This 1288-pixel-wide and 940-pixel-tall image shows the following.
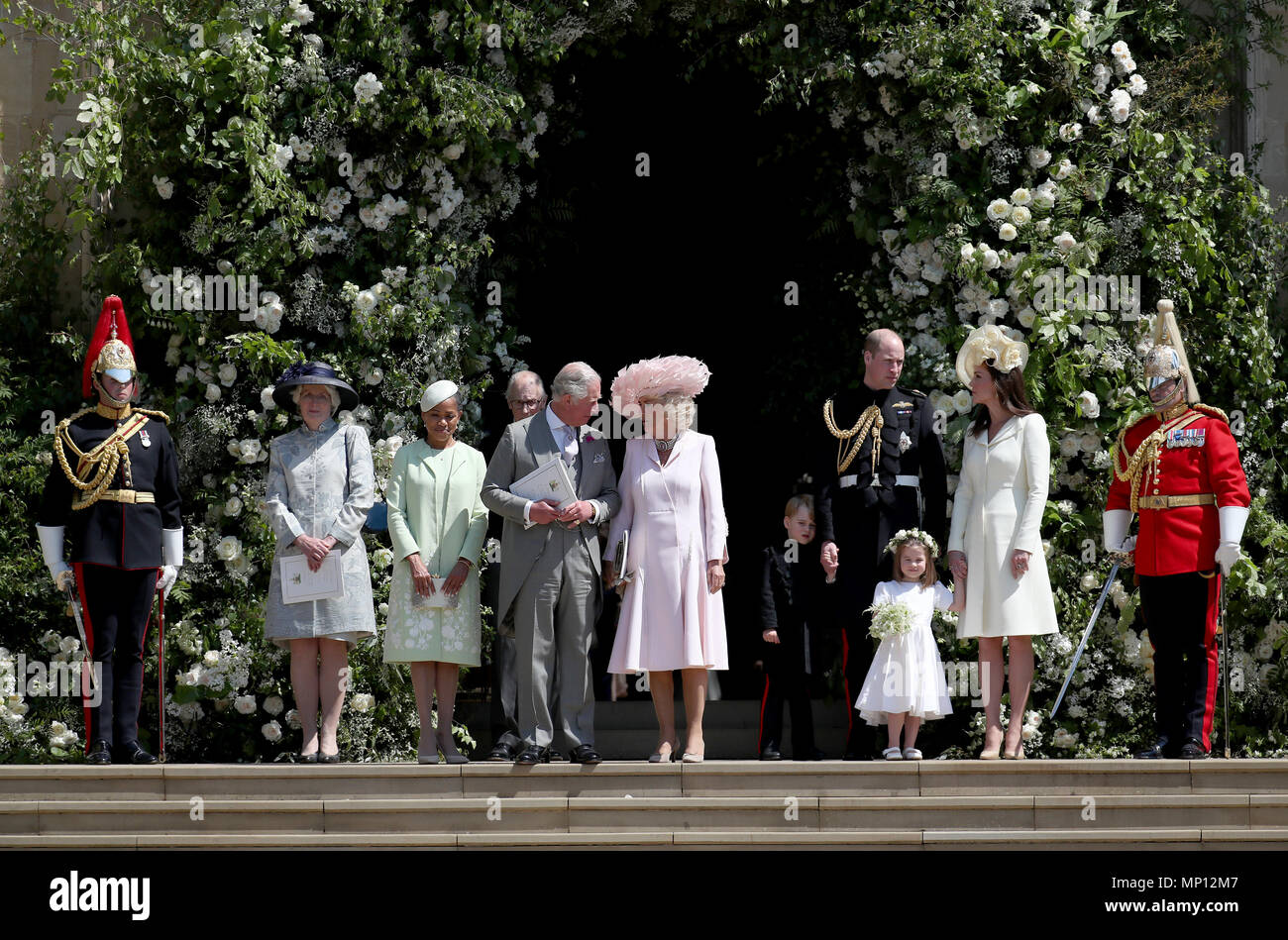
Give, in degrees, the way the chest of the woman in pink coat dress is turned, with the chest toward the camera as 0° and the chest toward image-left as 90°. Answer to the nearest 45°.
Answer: approximately 0°

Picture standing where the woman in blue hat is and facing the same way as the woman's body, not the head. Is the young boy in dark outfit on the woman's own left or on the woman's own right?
on the woman's own left

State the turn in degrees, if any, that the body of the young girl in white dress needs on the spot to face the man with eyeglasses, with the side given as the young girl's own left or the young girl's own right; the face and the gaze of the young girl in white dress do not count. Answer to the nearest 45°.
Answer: approximately 90° to the young girl's own right
